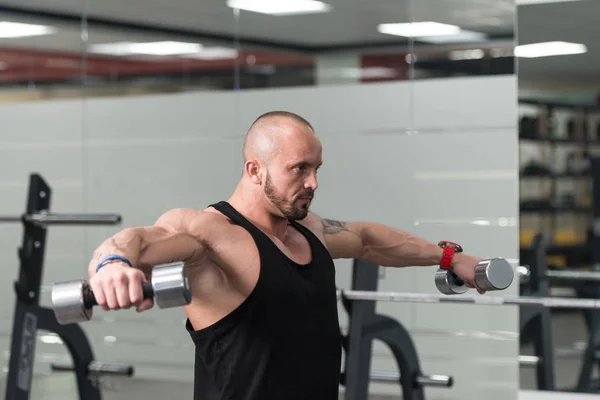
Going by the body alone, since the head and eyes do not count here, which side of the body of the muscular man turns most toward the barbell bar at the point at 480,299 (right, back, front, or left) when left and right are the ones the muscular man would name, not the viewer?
left

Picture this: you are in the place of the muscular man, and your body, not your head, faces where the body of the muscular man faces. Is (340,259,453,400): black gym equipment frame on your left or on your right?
on your left

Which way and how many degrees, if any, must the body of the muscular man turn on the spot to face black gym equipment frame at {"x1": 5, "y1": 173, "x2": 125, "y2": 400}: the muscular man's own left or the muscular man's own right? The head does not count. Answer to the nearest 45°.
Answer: approximately 180°

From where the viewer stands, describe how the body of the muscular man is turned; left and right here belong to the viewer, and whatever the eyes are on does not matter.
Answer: facing the viewer and to the right of the viewer

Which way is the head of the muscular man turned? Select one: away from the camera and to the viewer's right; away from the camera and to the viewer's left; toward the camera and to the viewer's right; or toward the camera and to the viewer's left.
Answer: toward the camera and to the viewer's right

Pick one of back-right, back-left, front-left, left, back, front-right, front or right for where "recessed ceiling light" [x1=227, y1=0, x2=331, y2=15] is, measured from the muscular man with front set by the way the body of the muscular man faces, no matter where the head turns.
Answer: back-left
